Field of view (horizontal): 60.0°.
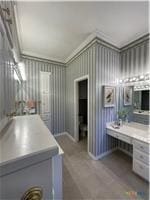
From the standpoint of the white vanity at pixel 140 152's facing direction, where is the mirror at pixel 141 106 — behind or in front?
behind

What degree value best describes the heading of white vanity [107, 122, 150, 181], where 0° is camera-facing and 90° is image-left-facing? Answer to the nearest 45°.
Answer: approximately 45°

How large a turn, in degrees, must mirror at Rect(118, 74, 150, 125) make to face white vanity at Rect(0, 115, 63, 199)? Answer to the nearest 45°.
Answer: approximately 45° to its left

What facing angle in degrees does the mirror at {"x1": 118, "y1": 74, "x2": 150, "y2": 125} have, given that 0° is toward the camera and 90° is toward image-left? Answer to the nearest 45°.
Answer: approximately 45°
